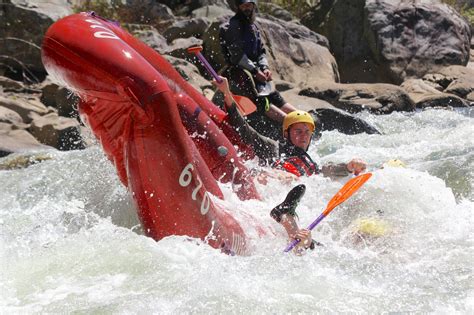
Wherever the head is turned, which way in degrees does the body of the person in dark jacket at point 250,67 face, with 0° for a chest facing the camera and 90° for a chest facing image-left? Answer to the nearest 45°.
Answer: approximately 315°

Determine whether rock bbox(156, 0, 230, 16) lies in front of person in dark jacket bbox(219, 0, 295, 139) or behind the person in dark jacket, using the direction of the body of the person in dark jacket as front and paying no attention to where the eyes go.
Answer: behind

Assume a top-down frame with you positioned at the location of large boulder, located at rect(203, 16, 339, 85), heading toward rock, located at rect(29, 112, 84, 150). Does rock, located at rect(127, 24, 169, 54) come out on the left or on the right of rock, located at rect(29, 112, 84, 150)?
right

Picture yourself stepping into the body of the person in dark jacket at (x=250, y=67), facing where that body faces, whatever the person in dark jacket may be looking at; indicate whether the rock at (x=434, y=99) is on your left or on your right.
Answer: on your left

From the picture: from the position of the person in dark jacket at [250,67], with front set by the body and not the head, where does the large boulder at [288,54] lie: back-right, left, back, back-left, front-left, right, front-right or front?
back-left

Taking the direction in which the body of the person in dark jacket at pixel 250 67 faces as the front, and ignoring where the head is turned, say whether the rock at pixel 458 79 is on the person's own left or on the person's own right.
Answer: on the person's own left
